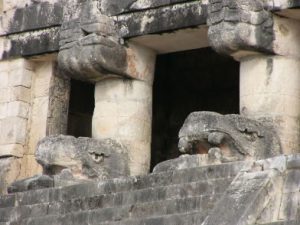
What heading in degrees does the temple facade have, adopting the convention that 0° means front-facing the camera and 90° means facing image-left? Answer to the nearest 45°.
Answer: approximately 45°
